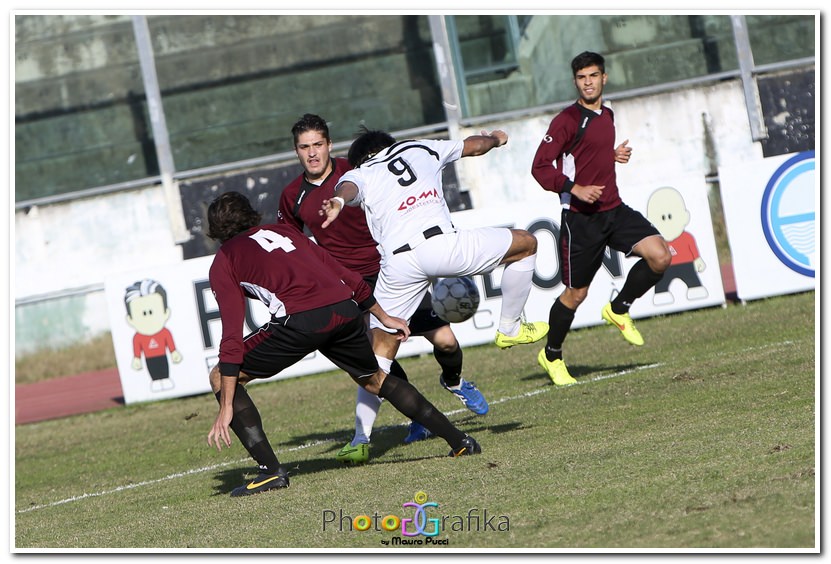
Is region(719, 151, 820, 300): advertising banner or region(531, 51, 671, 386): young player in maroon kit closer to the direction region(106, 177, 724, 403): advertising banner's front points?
the young player in maroon kit

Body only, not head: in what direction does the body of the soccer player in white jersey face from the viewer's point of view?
away from the camera

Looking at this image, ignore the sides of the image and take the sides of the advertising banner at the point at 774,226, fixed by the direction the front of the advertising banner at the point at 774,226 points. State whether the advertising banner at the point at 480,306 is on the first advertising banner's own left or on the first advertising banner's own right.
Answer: on the first advertising banner's own right

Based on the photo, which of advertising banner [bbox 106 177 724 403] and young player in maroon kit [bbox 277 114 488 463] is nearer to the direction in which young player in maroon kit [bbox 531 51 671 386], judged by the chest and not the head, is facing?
the young player in maroon kit

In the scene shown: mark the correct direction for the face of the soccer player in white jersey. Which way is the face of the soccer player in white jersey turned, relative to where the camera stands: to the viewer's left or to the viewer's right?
to the viewer's left

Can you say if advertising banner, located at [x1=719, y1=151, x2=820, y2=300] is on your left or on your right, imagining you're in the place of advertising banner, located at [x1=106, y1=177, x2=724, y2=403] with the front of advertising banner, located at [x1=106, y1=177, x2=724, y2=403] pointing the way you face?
on your left

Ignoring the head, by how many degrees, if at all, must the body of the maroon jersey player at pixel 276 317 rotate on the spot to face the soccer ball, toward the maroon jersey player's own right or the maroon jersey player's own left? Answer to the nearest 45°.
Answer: approximately 90° to the maroon jersey player's own right

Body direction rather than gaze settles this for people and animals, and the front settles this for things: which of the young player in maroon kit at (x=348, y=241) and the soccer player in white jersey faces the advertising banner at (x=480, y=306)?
the soccer player in white jersey

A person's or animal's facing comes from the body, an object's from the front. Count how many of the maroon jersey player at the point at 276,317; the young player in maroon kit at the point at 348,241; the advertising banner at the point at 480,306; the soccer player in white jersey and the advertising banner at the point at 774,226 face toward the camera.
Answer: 3

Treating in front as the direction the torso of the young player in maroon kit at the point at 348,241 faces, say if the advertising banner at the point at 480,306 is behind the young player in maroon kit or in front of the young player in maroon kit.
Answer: behind

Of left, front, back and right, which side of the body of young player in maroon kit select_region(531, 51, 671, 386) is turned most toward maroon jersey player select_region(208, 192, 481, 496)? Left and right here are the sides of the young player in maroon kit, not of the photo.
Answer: right
